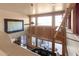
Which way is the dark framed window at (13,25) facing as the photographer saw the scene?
facing the viewer and to the right of the viewer

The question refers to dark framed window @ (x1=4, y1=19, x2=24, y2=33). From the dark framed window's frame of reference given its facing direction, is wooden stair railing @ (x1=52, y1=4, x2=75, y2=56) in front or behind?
in front
